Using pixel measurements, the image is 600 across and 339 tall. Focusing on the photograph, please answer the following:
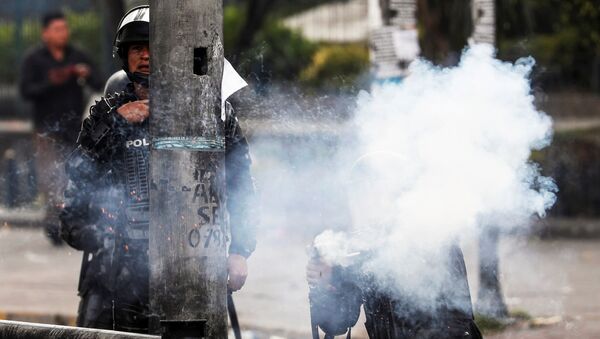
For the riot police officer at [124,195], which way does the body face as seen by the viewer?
toward the camera

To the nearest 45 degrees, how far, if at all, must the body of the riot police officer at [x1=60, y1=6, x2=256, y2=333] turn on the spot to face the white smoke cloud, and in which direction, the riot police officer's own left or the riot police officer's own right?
approximately 90° to the riot police officer's own left

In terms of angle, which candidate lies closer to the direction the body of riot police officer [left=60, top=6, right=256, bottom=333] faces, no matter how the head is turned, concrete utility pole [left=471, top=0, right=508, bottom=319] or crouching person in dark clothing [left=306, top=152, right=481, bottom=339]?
the crouching person in dark clothing

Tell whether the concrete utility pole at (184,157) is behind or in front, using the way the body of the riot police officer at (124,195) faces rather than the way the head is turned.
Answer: in front

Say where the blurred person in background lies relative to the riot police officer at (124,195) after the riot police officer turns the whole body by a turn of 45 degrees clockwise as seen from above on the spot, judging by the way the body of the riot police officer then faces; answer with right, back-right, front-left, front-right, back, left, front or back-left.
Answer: back-right

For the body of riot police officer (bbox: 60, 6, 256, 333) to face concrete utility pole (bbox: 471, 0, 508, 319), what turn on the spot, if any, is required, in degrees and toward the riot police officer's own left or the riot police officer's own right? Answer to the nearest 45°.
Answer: approximately 135° to the riot police officer's own left

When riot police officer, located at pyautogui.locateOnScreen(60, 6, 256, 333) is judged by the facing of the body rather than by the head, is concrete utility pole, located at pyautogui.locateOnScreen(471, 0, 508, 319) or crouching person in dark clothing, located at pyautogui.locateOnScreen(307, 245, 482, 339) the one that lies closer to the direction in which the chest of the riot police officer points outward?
the crouching person in dark clothing
